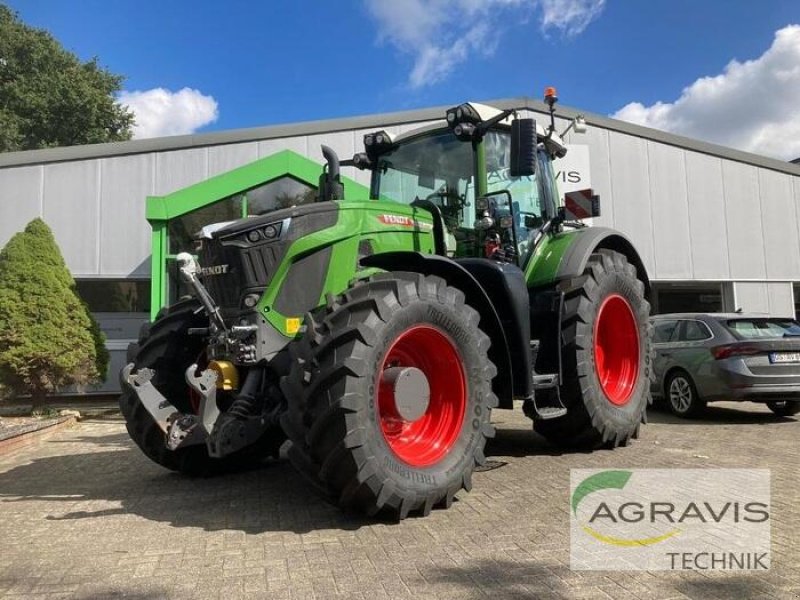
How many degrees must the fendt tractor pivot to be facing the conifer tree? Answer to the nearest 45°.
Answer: approximately 90° to its right

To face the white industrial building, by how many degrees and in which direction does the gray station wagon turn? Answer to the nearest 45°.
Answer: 0° — it already faces it

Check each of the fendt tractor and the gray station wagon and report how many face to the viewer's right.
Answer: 0

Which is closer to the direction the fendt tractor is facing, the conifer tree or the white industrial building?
the conifer tree

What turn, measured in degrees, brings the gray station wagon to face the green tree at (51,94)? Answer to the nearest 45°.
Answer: approximately 45° to its left

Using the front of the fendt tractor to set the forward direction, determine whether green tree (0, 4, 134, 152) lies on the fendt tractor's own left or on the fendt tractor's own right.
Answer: on the fendt tractor's own right

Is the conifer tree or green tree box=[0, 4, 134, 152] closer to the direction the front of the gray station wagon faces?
the green tree

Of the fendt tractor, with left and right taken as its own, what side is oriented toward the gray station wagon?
back

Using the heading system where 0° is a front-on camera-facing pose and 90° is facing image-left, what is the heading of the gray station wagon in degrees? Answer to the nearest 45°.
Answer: approximately 135°

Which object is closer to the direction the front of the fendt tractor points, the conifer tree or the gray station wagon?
the conifer tree

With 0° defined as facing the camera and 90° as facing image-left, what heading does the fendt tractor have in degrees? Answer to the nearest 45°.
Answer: approximately 45°

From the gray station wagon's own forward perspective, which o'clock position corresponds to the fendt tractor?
The fendt tractor is roughly at 8 o'clock from the gray station wagon.
